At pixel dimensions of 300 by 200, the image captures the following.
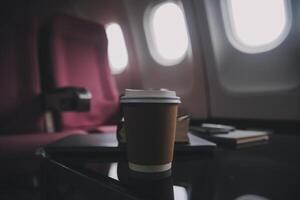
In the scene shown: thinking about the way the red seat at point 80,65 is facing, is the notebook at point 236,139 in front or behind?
in front

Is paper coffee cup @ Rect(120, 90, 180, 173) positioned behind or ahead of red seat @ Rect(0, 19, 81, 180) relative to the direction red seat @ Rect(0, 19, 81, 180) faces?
ahead

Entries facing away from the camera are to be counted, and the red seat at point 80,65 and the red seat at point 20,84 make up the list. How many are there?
0

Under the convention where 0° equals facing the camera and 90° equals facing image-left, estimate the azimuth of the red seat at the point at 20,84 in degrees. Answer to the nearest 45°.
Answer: approximately 315°

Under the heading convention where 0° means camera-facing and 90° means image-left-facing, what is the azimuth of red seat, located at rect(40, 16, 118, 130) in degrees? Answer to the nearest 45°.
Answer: approximately 315°

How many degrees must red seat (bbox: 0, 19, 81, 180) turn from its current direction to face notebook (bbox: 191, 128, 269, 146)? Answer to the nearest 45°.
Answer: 0° — it already faces it
